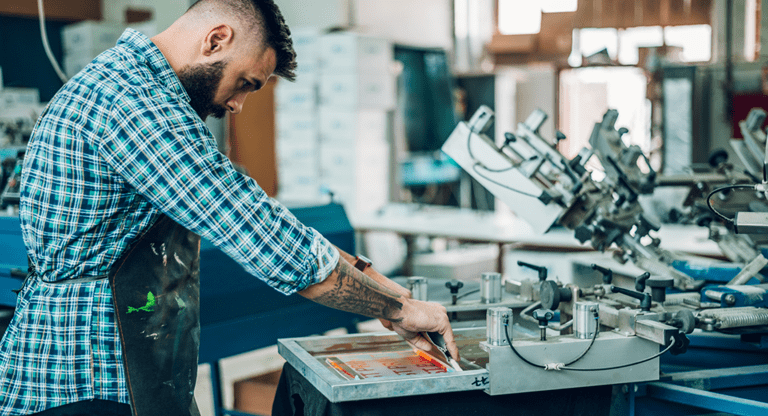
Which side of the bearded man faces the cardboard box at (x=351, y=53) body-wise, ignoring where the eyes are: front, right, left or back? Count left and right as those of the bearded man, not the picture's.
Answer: left

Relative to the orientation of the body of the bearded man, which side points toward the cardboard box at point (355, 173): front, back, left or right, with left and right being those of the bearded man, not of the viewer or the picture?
left

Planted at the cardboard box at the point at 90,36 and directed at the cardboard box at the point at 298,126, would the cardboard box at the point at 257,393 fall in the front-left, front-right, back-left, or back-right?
front-right

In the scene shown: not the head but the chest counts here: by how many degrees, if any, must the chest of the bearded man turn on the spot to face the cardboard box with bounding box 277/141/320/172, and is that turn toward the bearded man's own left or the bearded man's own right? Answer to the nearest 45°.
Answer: approximately 90° to the bearded man's own left

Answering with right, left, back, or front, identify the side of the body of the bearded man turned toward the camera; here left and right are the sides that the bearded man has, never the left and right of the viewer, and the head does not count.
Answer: right

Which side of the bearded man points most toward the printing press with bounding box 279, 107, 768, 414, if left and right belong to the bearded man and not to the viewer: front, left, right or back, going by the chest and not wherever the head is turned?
front

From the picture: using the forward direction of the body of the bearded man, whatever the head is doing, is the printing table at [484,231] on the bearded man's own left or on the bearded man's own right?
on the bearded man's own left

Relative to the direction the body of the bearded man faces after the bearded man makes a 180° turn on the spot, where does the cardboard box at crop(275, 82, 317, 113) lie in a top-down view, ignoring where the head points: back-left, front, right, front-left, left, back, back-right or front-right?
right

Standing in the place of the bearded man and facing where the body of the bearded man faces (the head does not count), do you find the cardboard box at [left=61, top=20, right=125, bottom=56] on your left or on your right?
on your left

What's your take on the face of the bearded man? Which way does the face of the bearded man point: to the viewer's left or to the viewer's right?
to the viewer's right

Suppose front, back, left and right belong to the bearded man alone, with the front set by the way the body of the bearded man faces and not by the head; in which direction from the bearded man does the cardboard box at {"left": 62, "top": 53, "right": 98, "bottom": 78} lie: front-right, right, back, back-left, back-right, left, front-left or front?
left
